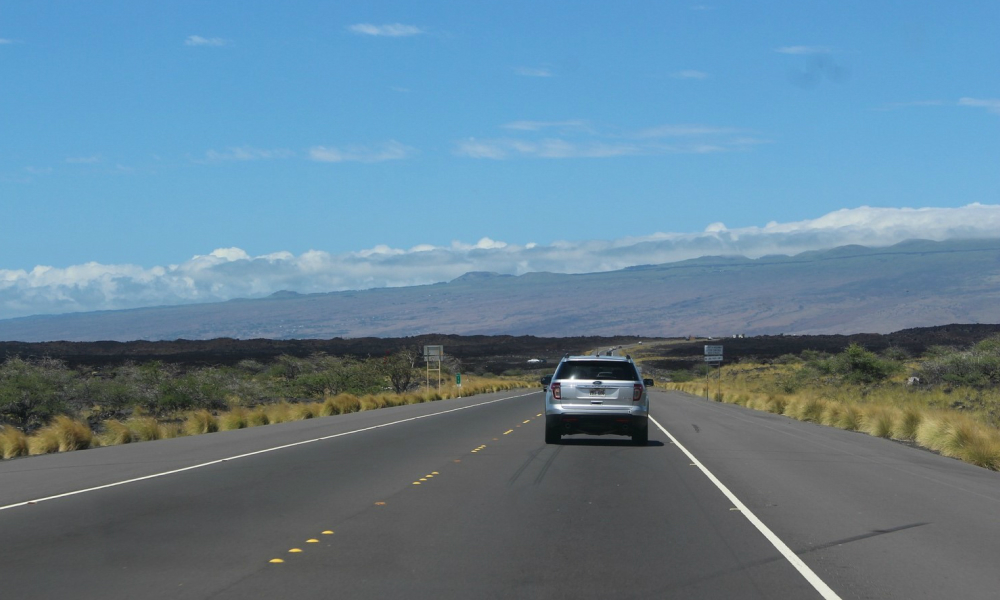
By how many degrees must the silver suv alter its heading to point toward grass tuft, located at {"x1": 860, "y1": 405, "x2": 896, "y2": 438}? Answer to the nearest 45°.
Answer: approximately 45° to its right

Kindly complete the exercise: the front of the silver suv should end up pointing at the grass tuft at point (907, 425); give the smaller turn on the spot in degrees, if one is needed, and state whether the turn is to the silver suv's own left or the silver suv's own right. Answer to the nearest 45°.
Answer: approximately 45° to the silver suv's own right

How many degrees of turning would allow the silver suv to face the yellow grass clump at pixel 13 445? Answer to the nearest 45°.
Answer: approximately 90° to its left

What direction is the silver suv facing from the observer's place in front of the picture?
facing away from the viewer

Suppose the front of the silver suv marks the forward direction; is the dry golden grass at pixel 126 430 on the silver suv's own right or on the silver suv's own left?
on the silver suv's own left

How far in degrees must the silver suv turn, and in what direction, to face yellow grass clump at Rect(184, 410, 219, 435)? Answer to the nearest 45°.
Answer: approximately 45° to its left

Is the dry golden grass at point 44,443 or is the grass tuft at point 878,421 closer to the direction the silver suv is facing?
the grass tuft

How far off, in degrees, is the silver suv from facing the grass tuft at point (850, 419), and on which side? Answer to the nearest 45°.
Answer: approximately 45° to its right

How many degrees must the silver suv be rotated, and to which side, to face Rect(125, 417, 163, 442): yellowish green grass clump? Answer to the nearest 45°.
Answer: approximately 90° to its left

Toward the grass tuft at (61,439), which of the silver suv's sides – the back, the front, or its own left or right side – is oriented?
left
